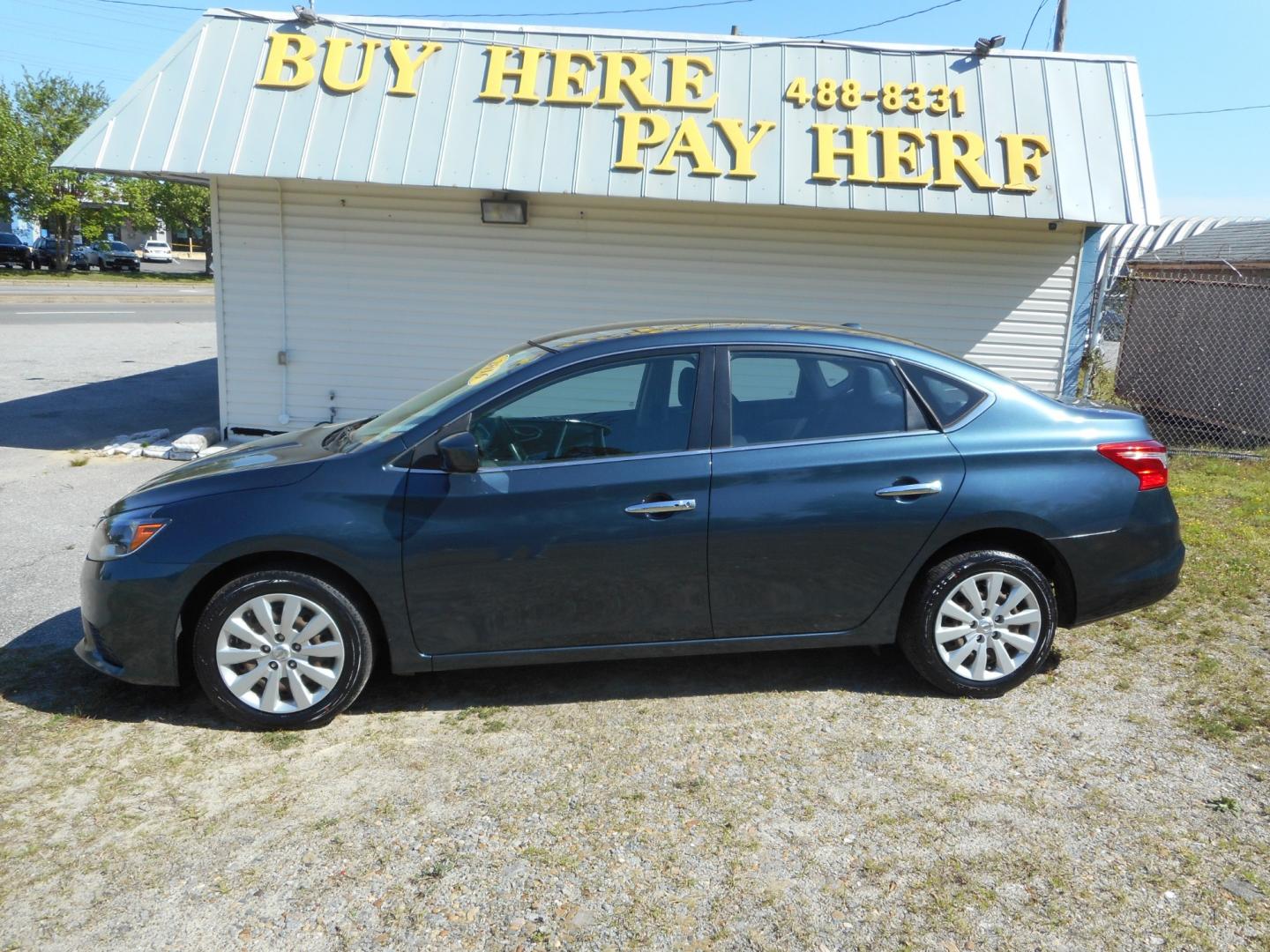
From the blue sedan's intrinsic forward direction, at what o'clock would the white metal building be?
The white metal building is roughly at 3 o'clock from the blue sedan.

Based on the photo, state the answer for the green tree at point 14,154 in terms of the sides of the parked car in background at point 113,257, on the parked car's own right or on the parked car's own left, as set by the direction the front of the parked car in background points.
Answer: on the parked car's own right

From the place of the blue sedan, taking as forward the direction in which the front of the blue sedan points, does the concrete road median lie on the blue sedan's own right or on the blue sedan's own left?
on the blue sedan's own right

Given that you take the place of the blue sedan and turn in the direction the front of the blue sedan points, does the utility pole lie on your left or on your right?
on your right

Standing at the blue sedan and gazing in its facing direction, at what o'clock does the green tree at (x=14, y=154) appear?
The green tree is roughly at 2 o'clock from the blue sedan.

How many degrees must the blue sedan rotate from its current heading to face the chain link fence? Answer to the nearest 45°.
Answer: approximately 135° to its right

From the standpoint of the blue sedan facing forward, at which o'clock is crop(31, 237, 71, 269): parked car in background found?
The parked car in background is roughly at 2 o'clock from the blue sedan.

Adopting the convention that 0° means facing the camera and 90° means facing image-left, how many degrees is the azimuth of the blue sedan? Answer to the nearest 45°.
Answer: approximately 90°
